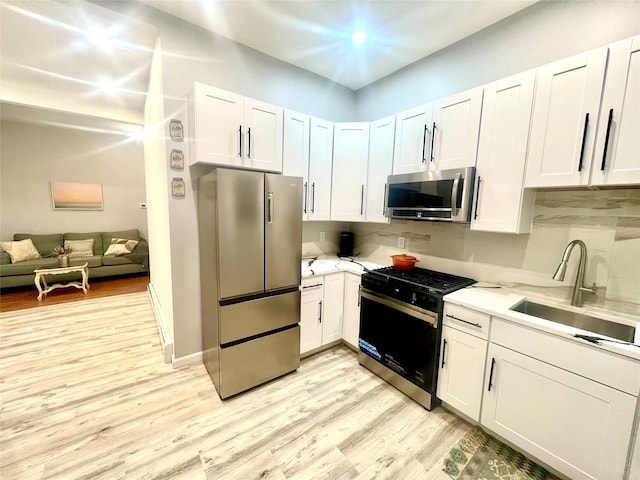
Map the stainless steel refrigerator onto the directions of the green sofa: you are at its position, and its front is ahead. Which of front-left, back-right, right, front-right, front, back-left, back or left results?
front

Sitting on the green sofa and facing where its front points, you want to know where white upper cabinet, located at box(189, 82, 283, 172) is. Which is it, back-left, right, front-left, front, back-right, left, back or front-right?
front

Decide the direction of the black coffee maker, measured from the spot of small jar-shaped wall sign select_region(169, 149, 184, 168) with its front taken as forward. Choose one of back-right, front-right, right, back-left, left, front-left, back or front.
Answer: left

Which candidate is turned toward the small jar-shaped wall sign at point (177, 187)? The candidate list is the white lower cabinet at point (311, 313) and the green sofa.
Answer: the green sofa

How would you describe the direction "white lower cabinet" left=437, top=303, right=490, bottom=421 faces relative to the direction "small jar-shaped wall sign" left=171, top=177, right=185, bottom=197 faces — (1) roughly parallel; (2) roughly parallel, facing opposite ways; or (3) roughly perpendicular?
roughly perpendicular

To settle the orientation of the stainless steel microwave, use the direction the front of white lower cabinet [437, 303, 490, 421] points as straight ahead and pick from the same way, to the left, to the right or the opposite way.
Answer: the same way

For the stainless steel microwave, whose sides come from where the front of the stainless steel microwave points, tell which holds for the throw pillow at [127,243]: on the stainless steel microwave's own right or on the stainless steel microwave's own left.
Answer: on the stainless steel microwave's own right

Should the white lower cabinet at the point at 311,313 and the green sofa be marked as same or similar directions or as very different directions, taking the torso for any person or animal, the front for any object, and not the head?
same or similar directions

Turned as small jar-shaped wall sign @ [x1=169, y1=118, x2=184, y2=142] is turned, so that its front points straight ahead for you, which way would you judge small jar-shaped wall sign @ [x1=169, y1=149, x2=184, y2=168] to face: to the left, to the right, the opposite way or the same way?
the same way

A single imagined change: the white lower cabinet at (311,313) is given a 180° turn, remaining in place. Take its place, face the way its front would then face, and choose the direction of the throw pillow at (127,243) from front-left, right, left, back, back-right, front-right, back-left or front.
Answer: front

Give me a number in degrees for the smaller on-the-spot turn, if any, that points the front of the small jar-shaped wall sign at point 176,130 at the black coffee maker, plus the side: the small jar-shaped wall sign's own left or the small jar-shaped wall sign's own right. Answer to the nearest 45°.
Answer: approximately 90° to the small jar-shaped wall sign's own left

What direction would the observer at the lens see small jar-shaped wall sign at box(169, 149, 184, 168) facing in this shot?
facing the viewer

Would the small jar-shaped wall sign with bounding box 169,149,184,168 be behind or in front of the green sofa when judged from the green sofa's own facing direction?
in front

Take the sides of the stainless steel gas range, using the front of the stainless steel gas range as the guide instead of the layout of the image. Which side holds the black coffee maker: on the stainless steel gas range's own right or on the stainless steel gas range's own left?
on the stainless steel gas range's own right

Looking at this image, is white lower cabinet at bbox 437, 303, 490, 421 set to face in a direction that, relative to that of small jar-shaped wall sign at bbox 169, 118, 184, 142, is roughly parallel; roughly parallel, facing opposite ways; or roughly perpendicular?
roughly perpendicular

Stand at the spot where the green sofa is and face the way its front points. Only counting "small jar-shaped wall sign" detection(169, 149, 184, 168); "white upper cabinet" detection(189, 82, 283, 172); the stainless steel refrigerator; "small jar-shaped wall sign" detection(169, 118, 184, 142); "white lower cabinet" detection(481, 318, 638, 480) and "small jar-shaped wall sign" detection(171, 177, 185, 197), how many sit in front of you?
6
